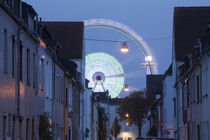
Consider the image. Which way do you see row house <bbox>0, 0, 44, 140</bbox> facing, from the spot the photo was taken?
facing to the right of the viewer
